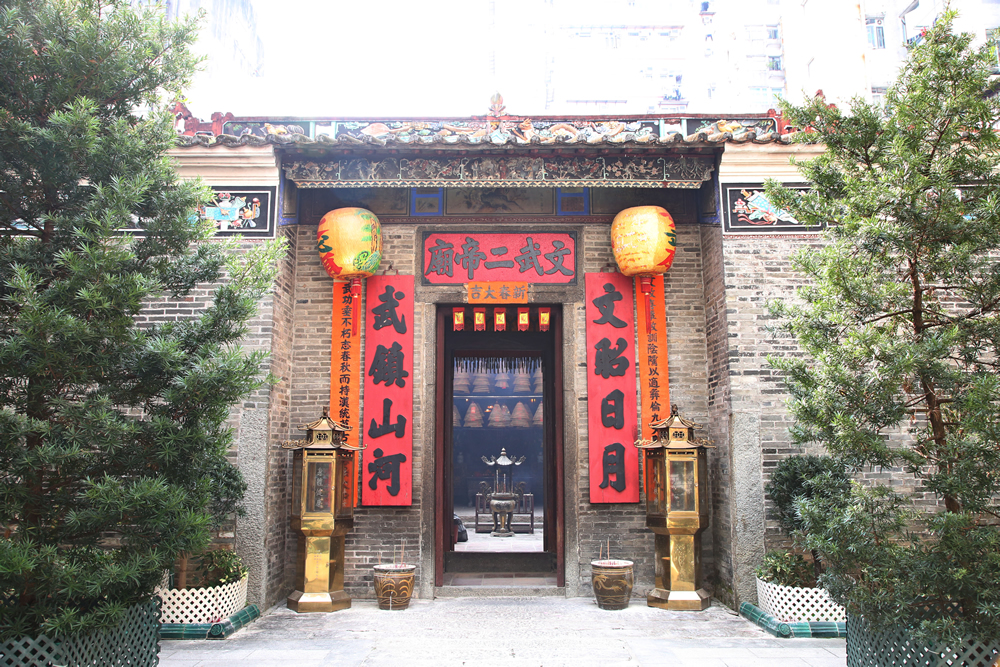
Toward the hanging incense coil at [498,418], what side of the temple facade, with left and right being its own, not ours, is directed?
back

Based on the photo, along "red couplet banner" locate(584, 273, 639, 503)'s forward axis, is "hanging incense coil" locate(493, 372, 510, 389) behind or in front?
behind

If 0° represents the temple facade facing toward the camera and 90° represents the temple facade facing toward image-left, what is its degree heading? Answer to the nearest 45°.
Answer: approximately 0°

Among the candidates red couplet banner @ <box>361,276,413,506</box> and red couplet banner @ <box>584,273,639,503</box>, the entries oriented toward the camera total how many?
2

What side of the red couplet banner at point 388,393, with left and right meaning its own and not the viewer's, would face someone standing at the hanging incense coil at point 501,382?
back

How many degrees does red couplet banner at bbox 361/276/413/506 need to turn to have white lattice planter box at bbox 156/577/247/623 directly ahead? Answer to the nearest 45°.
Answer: approximately 45° to its right

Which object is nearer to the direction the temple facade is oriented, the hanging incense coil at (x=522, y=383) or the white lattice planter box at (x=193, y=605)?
the white lattice planter box

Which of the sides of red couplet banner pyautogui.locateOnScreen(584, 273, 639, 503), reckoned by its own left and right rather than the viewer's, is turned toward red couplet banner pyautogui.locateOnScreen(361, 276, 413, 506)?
right
